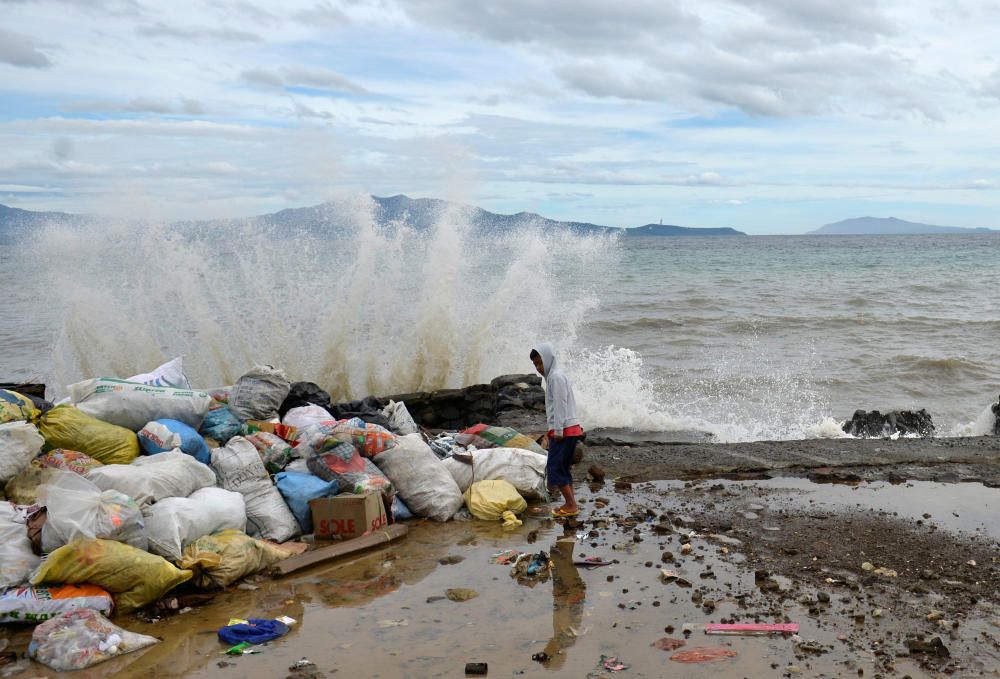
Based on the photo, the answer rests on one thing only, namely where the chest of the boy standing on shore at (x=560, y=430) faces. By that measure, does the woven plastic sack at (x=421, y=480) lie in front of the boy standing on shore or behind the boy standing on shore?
in front

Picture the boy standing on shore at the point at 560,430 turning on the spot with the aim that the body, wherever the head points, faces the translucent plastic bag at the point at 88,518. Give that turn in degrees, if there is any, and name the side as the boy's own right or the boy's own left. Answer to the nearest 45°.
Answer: approximately 45° to the boy's own left

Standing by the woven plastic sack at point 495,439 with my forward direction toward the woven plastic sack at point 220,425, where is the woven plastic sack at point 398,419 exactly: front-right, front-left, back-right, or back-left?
front-right

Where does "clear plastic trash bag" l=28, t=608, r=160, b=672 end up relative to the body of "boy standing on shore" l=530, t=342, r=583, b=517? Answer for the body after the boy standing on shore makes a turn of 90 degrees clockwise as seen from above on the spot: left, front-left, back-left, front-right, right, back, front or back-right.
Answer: back-left

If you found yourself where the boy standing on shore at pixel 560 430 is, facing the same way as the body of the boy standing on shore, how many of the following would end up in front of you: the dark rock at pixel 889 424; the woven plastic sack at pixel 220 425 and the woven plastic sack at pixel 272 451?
2

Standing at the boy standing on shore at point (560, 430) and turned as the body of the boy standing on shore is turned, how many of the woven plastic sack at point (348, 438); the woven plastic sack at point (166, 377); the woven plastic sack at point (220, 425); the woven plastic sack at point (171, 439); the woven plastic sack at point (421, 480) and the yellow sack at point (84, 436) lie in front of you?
6

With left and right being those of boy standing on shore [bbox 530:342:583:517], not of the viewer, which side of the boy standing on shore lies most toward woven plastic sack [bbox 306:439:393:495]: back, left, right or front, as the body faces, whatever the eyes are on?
front

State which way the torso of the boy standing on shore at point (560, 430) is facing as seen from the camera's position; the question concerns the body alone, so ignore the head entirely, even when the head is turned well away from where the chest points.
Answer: to the viewer's left

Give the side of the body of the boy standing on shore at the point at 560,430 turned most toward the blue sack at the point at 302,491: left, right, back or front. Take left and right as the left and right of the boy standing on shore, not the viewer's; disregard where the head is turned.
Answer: front

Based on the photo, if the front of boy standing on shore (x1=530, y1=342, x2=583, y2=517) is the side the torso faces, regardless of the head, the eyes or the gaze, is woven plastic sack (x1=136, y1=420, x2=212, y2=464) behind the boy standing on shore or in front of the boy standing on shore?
in front

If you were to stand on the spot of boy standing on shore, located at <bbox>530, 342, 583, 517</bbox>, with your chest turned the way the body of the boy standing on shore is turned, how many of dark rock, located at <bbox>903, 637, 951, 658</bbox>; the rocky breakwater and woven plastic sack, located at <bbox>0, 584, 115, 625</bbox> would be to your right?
1

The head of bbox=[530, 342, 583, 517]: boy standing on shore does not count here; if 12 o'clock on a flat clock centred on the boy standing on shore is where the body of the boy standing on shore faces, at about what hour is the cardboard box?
The cardboard box is roughly at 11 o'clock from the boy standing on shore.

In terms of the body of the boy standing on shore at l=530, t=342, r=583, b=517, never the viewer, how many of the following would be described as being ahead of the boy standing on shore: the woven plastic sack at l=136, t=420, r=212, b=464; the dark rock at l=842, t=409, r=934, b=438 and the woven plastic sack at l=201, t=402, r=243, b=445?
2

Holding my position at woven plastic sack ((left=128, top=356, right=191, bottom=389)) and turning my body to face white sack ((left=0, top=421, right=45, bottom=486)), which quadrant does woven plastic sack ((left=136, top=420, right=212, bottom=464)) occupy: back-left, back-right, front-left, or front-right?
front-left

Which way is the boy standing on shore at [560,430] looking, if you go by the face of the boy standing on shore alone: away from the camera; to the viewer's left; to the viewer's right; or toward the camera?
to the viewer's left
